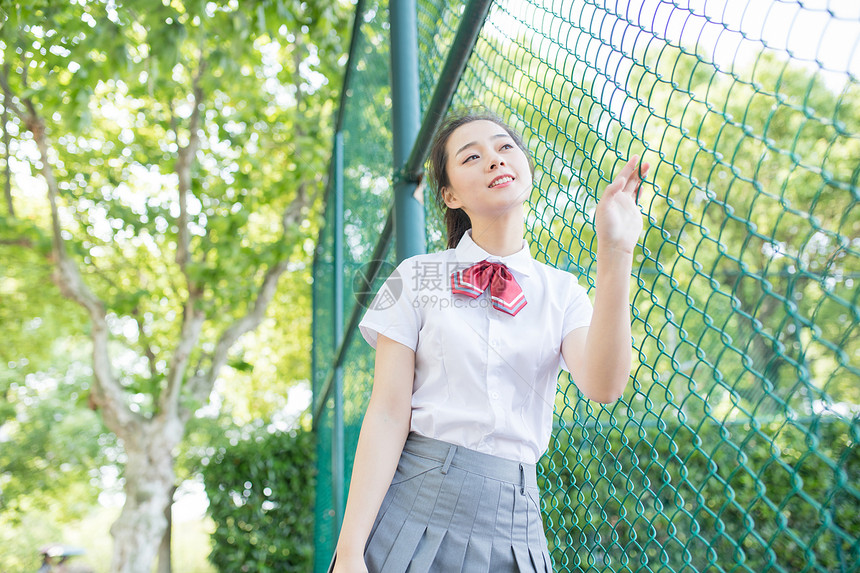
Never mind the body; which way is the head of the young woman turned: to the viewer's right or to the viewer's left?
to the viewer's right

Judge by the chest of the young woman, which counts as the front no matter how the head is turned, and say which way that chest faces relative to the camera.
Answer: toward the camera

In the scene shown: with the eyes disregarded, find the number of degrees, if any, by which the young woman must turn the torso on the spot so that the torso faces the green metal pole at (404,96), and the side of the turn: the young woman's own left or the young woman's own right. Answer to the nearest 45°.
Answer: approximately 180°

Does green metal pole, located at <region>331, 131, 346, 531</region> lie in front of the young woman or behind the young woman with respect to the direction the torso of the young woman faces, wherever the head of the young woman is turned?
behind

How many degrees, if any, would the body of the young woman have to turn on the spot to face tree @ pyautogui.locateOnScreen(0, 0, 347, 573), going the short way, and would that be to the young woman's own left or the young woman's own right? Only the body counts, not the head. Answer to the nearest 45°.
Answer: approximately 135° to the young woman's own right

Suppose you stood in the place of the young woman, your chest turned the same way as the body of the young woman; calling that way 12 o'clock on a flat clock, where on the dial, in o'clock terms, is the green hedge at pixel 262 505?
The green hedge is roughly at 5 o'clock from the young woman.
